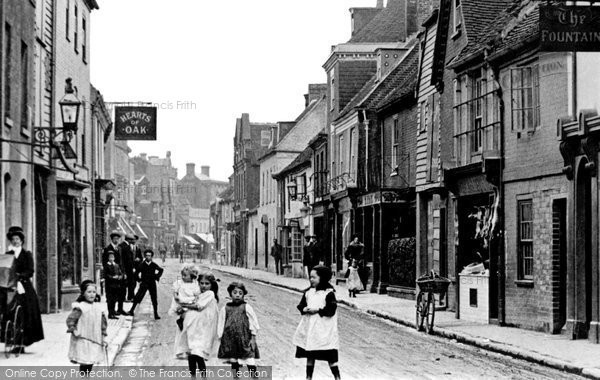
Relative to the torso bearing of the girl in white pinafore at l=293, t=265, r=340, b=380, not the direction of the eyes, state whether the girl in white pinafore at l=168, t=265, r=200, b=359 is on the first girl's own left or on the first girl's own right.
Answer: on the first girl's own right

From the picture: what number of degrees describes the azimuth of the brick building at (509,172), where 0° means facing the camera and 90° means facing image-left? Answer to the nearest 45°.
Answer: approximately 45°

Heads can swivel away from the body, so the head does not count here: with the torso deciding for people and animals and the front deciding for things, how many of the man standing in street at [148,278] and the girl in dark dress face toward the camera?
2

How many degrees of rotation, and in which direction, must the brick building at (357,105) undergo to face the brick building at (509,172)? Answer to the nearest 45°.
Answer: approximately 90° to its left

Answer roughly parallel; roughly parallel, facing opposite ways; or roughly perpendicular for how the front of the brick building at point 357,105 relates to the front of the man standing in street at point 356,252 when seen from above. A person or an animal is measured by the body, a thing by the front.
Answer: roughly perpendicular

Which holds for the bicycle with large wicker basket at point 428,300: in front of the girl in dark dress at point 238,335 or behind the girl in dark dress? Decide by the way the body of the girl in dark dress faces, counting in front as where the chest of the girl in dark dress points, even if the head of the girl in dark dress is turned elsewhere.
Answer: behind

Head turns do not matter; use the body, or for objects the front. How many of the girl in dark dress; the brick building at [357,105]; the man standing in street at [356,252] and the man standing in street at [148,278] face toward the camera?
3

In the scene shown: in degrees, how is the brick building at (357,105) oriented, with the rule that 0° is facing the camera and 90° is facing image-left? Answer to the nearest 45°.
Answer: approximately 90°

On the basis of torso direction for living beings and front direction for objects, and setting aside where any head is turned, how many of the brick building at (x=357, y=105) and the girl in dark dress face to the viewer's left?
1

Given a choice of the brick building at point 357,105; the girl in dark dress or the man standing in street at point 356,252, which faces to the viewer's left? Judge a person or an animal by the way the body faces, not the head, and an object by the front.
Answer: the brick building

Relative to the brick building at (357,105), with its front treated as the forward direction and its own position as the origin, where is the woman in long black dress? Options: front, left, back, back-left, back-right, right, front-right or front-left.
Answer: left

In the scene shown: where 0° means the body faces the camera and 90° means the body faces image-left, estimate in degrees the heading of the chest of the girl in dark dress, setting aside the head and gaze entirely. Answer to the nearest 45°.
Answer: approximately 0°
